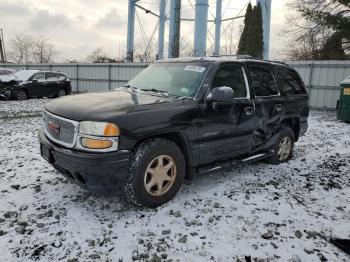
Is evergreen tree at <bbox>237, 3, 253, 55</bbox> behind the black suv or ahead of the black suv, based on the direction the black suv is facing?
behind

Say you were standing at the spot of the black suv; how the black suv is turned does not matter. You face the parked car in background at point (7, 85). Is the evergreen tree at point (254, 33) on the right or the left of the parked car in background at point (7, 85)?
right

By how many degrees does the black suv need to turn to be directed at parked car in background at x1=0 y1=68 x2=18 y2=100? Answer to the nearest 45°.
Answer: approximately 90° to its right

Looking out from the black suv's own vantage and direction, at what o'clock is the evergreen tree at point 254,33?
The evergreen tree is roughly at 5 o'clock from the black suv.

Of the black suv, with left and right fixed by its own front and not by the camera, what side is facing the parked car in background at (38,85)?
right

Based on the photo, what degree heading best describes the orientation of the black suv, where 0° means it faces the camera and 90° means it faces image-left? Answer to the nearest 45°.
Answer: approximately 45°
